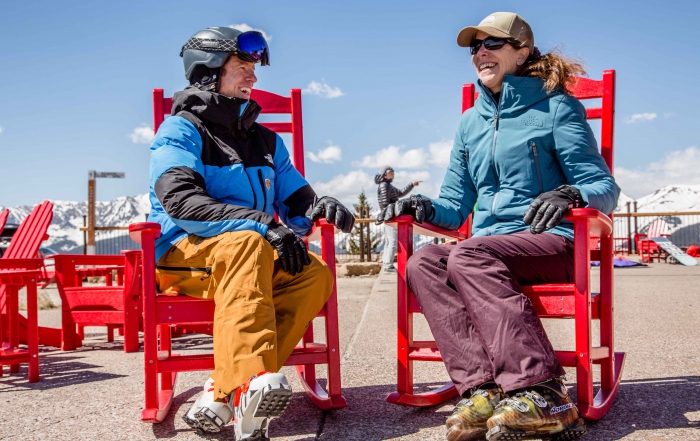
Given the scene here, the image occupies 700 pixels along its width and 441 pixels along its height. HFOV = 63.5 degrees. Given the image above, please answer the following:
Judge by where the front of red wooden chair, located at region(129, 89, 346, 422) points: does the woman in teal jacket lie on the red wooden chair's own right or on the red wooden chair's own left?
on the red wooden chair's own left

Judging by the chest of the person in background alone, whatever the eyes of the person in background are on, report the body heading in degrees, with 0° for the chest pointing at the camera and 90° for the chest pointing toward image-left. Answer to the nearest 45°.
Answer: approximately 270°

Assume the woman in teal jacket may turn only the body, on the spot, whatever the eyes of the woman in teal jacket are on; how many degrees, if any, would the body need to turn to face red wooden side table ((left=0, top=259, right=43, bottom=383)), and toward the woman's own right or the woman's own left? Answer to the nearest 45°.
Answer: approximately 45° to the woman's own right

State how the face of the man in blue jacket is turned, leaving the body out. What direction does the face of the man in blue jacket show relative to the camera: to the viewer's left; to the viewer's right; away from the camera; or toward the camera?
to the viewer's right

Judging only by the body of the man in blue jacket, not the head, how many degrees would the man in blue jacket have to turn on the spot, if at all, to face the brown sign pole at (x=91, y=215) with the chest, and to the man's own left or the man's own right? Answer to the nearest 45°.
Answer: approximately 135° to the man's own left

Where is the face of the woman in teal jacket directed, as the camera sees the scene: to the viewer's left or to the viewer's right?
to the viewer's left

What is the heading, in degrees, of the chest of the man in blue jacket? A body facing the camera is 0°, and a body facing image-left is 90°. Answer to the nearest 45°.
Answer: approximately 315°
